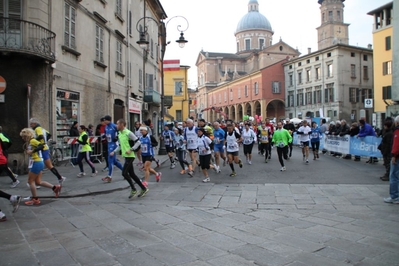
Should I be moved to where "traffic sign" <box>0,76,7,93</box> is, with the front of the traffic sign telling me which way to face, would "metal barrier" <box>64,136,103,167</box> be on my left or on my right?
on my left

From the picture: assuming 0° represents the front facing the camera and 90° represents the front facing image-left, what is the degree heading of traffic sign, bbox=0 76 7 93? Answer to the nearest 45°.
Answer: approximately 0°

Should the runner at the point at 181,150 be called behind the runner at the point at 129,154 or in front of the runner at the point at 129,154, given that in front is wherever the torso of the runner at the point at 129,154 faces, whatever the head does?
behind

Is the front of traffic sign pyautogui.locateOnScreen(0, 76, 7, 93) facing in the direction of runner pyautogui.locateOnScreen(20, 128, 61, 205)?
yes

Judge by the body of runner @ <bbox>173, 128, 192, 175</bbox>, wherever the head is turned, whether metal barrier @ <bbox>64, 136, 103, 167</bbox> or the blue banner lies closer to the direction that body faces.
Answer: the metal barrier

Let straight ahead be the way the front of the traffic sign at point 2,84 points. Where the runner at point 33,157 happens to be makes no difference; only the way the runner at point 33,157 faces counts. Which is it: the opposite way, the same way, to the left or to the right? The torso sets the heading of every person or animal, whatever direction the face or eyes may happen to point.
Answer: to the right

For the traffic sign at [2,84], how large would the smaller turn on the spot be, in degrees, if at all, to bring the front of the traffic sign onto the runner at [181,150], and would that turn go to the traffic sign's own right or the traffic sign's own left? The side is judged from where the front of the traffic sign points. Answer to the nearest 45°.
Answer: approximately 90° to the traffic sign's own left

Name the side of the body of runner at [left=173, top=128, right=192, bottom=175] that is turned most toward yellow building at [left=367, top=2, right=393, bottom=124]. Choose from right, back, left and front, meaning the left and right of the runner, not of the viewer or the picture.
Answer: back

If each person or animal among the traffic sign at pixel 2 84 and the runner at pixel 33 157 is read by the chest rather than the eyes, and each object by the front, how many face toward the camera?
1

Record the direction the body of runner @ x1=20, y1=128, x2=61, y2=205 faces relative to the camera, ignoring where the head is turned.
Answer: to the viewer's left

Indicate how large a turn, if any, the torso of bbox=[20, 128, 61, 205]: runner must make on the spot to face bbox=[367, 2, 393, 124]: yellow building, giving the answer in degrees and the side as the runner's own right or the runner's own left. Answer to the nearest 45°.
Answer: approximately 135° to the runner's own right

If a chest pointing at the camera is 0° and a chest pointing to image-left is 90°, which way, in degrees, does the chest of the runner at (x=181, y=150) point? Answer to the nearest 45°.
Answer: approximately 45°
